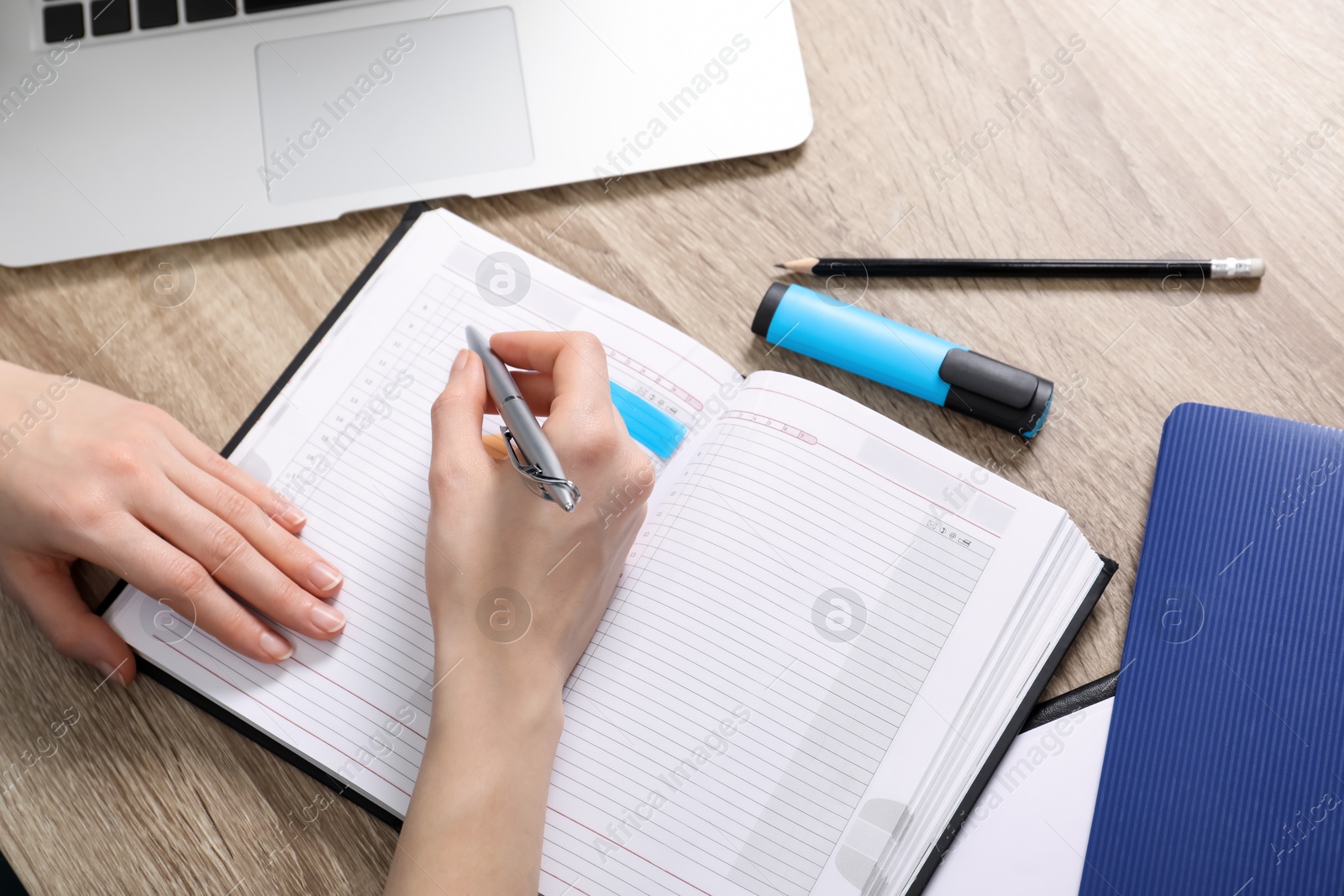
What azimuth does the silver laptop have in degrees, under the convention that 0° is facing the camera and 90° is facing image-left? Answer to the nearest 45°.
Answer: approximately 0°

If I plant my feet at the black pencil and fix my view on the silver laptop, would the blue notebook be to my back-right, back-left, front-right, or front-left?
back-left
